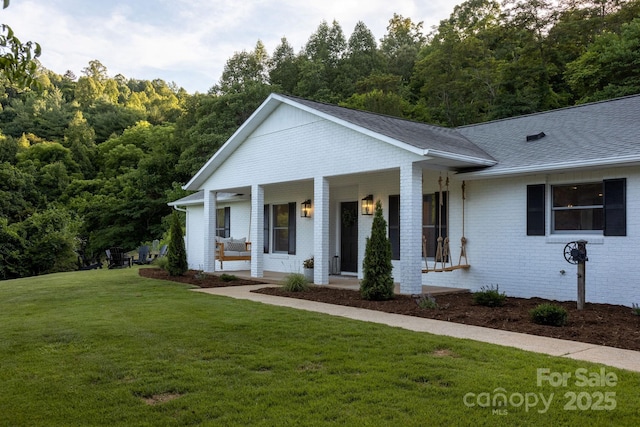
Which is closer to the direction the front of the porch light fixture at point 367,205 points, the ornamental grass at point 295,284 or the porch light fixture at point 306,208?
the ornamental grass

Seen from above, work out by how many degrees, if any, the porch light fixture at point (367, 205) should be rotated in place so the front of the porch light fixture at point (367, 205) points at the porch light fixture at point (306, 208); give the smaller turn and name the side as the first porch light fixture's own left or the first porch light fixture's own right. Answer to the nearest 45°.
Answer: approximately 90° to the first porch light fixture's own right

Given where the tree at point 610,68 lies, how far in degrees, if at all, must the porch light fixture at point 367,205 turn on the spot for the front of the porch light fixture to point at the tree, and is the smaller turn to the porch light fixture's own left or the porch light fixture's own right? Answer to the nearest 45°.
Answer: approximately 180°

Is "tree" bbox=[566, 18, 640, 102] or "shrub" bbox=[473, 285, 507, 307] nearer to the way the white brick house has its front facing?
the shrub

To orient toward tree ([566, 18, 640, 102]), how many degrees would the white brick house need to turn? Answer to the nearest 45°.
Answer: approximately 180°

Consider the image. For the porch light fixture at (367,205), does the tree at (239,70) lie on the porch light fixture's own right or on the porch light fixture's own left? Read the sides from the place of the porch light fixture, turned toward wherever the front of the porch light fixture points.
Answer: on the porch light fixture's own right

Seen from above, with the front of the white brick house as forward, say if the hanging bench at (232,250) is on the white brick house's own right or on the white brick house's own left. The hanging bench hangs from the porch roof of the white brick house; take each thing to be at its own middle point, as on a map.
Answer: on the white brick house's own right

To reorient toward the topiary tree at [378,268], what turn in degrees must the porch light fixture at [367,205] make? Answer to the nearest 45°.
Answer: approximately 45° to its left

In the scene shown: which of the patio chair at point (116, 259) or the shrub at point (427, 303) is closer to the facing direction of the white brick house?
the shrub

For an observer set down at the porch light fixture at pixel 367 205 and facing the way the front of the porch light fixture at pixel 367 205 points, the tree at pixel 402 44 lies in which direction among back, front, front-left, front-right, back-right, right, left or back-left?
back-right

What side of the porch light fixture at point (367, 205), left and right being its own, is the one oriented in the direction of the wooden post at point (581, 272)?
left

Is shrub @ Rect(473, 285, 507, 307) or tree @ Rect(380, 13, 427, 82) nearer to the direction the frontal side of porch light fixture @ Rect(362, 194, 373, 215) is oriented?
the shrub
